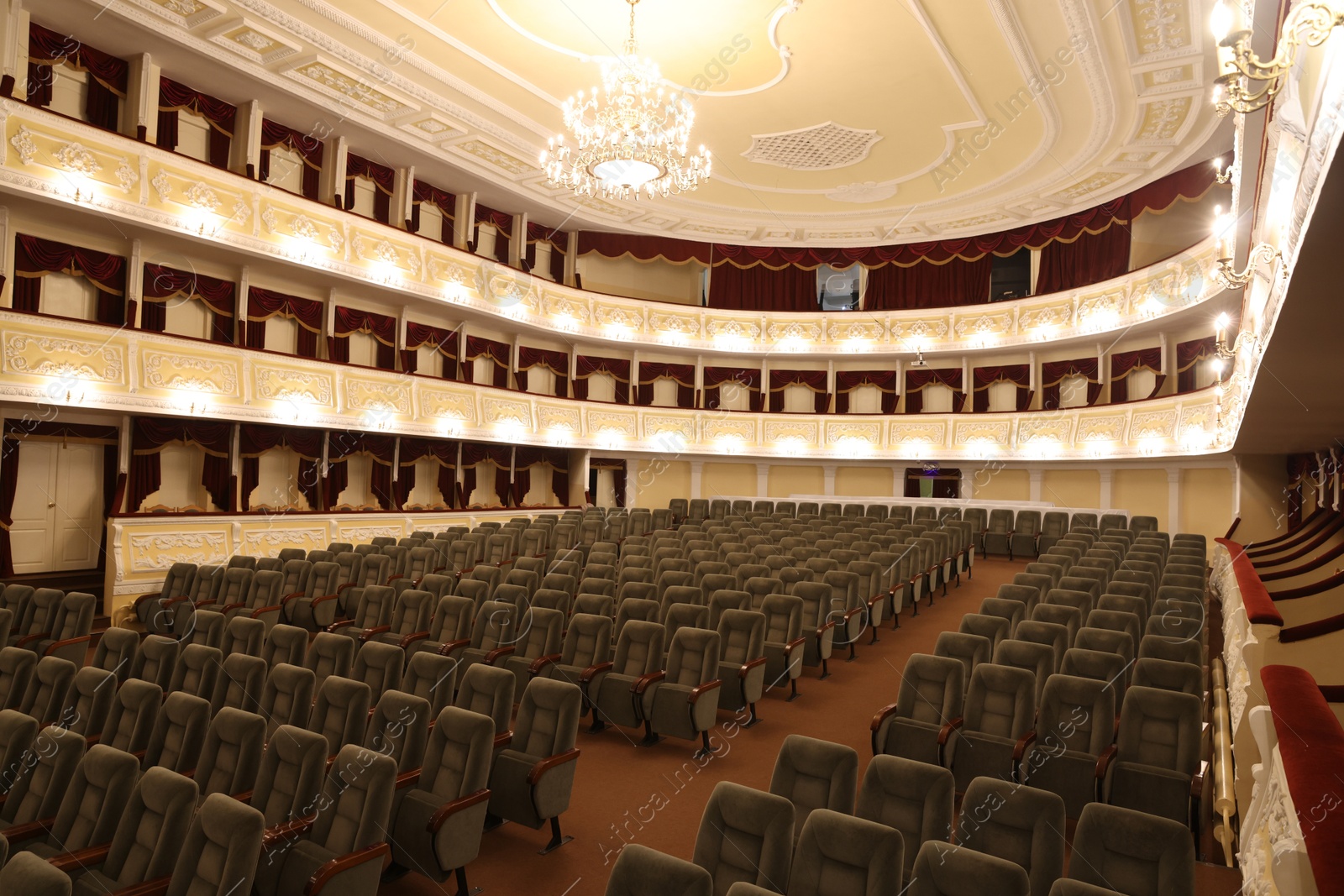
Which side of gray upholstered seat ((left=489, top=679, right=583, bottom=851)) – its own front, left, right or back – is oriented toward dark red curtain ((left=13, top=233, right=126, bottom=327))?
right

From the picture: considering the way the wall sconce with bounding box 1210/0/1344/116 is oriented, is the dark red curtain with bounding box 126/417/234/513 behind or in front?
in front

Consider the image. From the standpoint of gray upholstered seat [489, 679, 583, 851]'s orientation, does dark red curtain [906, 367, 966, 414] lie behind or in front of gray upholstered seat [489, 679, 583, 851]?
behind

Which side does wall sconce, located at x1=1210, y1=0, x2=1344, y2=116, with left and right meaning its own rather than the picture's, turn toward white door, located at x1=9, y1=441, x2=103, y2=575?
front

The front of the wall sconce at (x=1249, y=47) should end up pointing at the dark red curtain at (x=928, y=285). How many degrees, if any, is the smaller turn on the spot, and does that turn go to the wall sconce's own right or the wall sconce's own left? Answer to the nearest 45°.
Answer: approximately 90° to the wall sconce's own right

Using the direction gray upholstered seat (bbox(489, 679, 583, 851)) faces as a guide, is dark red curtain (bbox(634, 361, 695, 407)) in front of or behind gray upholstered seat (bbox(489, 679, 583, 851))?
behind

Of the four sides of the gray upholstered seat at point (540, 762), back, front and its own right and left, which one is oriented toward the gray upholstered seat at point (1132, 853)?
left

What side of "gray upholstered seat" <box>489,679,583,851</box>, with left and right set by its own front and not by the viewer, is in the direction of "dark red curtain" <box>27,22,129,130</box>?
right

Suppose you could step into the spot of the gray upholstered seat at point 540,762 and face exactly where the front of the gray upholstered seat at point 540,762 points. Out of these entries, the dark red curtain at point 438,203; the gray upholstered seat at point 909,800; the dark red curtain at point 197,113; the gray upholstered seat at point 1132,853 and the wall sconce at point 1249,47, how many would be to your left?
3

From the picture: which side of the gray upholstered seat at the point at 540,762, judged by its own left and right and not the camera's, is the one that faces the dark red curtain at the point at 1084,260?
back

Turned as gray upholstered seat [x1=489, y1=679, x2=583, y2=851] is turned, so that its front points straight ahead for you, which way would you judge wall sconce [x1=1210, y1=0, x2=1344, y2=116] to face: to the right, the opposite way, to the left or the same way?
to the right

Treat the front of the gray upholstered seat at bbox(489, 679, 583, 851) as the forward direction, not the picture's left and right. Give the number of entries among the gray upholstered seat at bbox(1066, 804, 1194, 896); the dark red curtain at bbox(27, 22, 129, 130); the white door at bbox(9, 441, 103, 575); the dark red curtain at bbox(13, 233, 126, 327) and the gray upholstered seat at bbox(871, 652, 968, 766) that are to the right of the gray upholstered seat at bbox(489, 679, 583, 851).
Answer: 3

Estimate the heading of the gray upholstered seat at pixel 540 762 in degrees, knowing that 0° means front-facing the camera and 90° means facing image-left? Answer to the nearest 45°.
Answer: approximately 45°

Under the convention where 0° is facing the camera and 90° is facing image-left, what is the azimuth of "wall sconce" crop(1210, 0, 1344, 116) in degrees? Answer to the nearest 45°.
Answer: approximately 90°

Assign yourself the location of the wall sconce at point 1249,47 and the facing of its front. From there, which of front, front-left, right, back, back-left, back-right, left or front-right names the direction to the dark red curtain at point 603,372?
front-right

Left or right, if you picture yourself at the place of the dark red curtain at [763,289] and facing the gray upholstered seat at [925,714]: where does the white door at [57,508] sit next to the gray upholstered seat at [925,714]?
right

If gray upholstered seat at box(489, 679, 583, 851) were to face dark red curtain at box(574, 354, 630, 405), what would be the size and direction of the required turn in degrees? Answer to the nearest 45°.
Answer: approximately 135° to its right
